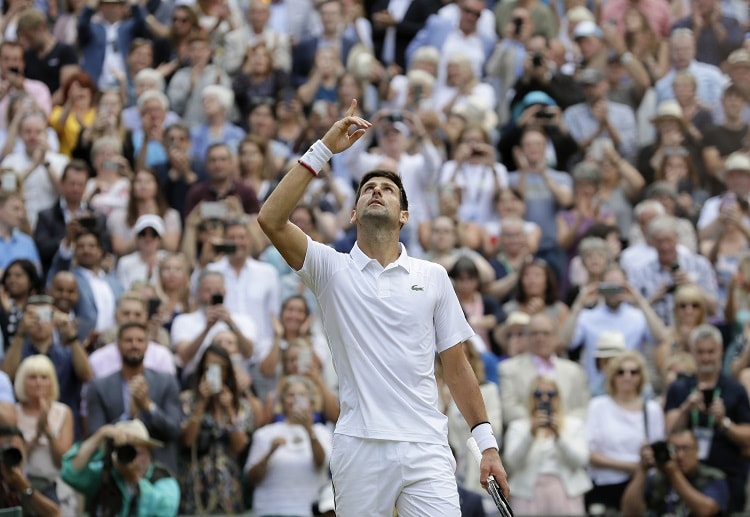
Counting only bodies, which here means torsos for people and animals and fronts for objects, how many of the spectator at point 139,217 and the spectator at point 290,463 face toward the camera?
2

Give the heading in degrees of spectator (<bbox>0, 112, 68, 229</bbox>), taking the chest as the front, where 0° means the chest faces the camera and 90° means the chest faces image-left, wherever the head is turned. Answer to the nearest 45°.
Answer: approximately 0°

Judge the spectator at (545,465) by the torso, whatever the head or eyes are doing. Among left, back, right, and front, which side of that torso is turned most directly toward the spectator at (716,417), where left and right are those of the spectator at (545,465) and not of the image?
left

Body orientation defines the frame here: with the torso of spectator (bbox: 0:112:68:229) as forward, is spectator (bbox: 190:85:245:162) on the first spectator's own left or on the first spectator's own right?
on the first spectator's own left

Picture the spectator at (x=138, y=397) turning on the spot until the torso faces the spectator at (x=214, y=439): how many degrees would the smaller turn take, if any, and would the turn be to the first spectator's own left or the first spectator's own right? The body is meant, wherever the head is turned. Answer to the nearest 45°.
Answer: approximately 90° to the first spectator's own left

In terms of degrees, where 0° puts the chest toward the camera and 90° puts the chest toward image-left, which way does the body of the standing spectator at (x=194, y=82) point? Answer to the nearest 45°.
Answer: approximately 0°

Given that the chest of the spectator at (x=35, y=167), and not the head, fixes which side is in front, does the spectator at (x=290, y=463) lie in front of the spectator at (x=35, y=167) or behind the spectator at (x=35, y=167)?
in front
